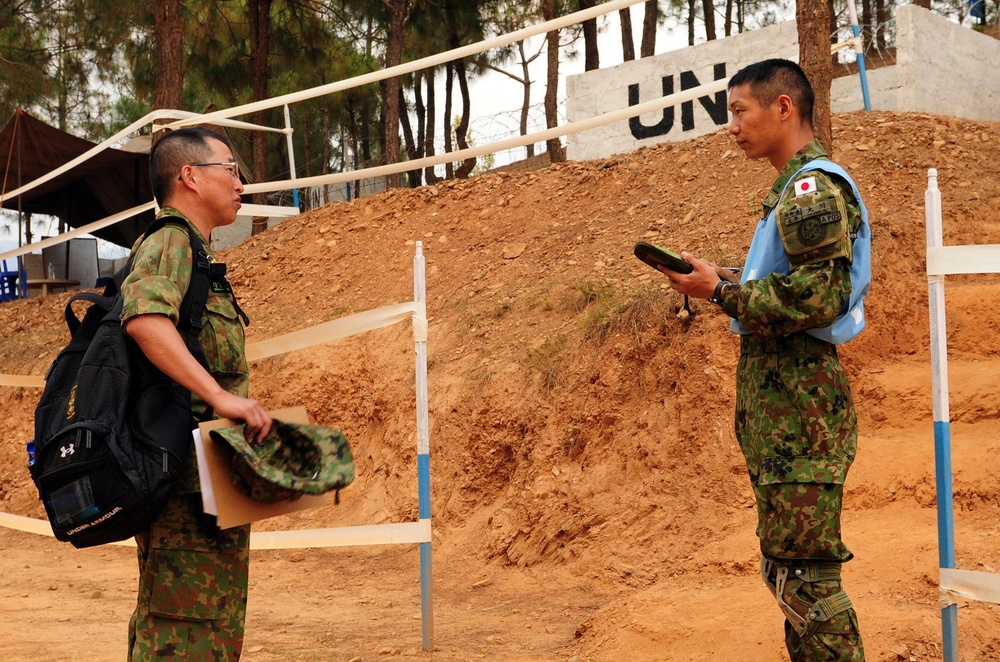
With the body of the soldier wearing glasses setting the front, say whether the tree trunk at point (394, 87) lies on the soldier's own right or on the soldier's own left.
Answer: on the soldier's own left

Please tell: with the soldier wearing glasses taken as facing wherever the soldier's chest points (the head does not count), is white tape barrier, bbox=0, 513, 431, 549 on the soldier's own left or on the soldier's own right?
on the soldier's own left

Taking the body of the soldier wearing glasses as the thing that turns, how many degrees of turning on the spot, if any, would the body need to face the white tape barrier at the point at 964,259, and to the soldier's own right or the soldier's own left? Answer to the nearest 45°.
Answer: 0° — they already face it

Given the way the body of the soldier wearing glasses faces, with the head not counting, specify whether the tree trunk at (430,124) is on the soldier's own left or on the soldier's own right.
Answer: on the soldier's own left

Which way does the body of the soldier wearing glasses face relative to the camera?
to the viewer's right

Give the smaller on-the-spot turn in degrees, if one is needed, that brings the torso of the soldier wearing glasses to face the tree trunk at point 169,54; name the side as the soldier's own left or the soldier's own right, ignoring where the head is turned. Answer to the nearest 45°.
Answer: approximately 90° to the soldier's own left

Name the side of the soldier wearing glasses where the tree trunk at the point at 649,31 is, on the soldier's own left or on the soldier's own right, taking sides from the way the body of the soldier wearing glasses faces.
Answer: on the soldier's own left

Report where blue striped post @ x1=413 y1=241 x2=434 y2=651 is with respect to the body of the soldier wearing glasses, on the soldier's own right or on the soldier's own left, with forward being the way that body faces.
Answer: on the soldier's own left

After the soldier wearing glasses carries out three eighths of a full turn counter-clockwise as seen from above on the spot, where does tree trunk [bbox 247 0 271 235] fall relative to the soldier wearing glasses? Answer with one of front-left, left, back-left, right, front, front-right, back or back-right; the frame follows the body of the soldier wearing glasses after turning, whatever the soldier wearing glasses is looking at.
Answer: front-right

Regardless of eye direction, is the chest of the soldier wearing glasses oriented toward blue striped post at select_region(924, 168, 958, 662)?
yes

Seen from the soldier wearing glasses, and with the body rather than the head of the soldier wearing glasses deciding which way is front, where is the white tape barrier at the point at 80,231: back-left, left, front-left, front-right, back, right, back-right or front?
left

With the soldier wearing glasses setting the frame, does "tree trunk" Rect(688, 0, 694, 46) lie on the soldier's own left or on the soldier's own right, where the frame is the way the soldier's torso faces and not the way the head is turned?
on the soldier's own left

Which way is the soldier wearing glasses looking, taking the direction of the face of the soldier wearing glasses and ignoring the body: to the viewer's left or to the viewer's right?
to the viewer's right
